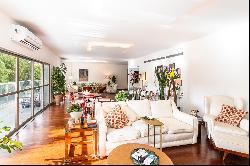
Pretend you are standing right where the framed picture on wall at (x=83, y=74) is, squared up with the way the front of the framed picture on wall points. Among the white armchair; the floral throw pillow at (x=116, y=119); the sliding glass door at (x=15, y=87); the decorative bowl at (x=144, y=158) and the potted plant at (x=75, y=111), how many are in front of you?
5

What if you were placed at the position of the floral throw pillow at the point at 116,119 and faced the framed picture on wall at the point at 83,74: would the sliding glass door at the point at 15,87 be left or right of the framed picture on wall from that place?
left

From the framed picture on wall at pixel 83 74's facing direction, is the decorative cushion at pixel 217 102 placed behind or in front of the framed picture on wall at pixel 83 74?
in front

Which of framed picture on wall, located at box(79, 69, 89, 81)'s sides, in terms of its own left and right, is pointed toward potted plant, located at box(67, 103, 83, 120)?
front

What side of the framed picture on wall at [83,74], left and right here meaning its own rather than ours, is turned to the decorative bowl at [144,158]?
front

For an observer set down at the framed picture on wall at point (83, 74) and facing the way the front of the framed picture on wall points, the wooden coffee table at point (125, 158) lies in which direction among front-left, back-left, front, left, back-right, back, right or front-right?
front

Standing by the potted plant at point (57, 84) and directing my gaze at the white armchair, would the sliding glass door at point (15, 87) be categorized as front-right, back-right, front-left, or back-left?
front-right

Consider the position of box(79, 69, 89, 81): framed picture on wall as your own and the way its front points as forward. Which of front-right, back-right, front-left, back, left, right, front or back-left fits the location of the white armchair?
front

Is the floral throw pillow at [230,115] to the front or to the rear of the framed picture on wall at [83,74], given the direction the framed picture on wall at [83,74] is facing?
to the front

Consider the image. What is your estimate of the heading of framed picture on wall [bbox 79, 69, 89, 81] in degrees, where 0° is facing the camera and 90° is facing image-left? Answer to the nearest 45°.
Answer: approximately 0°

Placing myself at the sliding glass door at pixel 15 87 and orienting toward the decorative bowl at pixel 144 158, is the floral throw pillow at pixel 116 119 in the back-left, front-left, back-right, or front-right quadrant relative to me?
front-left
